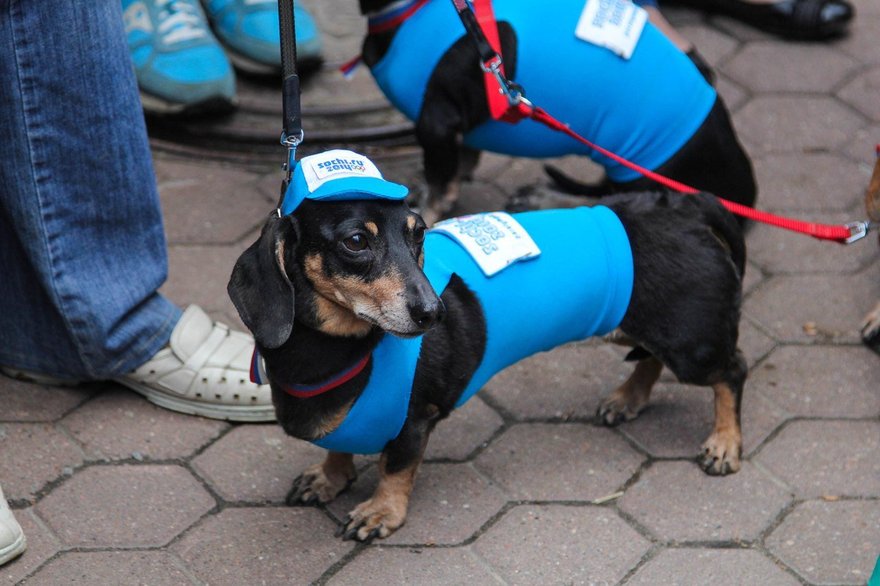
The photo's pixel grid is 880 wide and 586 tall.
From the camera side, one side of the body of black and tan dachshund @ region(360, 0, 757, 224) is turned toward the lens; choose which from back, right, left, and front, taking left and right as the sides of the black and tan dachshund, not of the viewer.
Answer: left

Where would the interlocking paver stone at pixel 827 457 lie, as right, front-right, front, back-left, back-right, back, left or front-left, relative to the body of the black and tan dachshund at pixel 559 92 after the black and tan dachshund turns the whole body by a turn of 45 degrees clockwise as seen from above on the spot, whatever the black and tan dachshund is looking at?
back

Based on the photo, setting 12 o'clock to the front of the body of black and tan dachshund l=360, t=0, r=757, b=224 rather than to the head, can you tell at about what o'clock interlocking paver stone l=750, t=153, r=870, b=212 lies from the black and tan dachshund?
The interlocking paver stone is roughly at 5 o'clock from the black and tan dachshund.

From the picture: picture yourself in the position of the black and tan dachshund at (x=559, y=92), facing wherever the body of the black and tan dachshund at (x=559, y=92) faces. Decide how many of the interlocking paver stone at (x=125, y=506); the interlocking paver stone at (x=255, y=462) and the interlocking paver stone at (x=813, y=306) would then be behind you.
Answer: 1

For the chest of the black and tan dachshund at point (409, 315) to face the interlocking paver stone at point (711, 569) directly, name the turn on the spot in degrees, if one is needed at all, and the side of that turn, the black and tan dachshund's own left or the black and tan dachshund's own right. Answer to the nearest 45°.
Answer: approximately 135° to the black and tan dachshund's own left

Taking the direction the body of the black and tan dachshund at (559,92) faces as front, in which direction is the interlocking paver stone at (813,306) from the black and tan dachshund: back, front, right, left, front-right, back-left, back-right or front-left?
back

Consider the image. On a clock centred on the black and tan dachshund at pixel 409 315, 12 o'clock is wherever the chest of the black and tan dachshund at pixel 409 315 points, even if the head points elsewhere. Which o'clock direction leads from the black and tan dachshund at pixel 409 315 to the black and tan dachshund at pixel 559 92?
the black and tan dachshund at pixel 559 92 is roughly at 5 o'clock from the black and tan dachshund at pixel 409 315.

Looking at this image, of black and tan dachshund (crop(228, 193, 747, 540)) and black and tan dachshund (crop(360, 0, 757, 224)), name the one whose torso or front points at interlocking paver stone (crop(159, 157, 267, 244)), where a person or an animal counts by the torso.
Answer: black and tan dachshund (crop(360, 0, 757, 224))

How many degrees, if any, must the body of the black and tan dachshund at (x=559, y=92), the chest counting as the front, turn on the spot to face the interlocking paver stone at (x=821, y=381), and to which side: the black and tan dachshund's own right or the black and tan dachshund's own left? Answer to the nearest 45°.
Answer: approximately 135° to the black and tan dachshund's own left

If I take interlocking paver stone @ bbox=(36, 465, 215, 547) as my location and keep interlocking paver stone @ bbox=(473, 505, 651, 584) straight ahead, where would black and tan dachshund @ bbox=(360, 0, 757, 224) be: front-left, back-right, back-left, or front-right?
front-left

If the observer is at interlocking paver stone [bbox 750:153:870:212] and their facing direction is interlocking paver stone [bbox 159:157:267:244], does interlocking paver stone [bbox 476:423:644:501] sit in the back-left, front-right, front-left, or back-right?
front-left

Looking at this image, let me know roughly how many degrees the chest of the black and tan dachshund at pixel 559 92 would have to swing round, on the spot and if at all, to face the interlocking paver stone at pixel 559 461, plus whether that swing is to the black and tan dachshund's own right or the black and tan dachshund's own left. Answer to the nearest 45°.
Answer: approximately 90° to the black and tan dachshund's own left

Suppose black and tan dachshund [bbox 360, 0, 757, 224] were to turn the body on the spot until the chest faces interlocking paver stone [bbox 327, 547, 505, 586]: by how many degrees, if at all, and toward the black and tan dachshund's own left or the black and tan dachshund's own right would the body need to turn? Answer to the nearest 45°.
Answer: approximately 90° to the black and tan dachshund's own left

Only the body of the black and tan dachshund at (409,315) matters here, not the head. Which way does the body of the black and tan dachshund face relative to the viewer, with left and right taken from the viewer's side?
facing the viewer and to the left of the viewer

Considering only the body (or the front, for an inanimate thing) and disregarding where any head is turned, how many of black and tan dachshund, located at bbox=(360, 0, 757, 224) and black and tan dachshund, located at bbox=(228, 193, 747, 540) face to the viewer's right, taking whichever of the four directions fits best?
0

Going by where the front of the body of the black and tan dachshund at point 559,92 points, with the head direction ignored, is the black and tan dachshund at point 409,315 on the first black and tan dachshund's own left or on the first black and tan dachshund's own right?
on the first black and tan dachshund's own left

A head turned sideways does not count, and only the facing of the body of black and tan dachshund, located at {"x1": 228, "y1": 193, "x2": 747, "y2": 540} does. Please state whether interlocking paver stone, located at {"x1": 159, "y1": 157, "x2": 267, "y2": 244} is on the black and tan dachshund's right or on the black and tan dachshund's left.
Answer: on the black and tan dachshund's right
